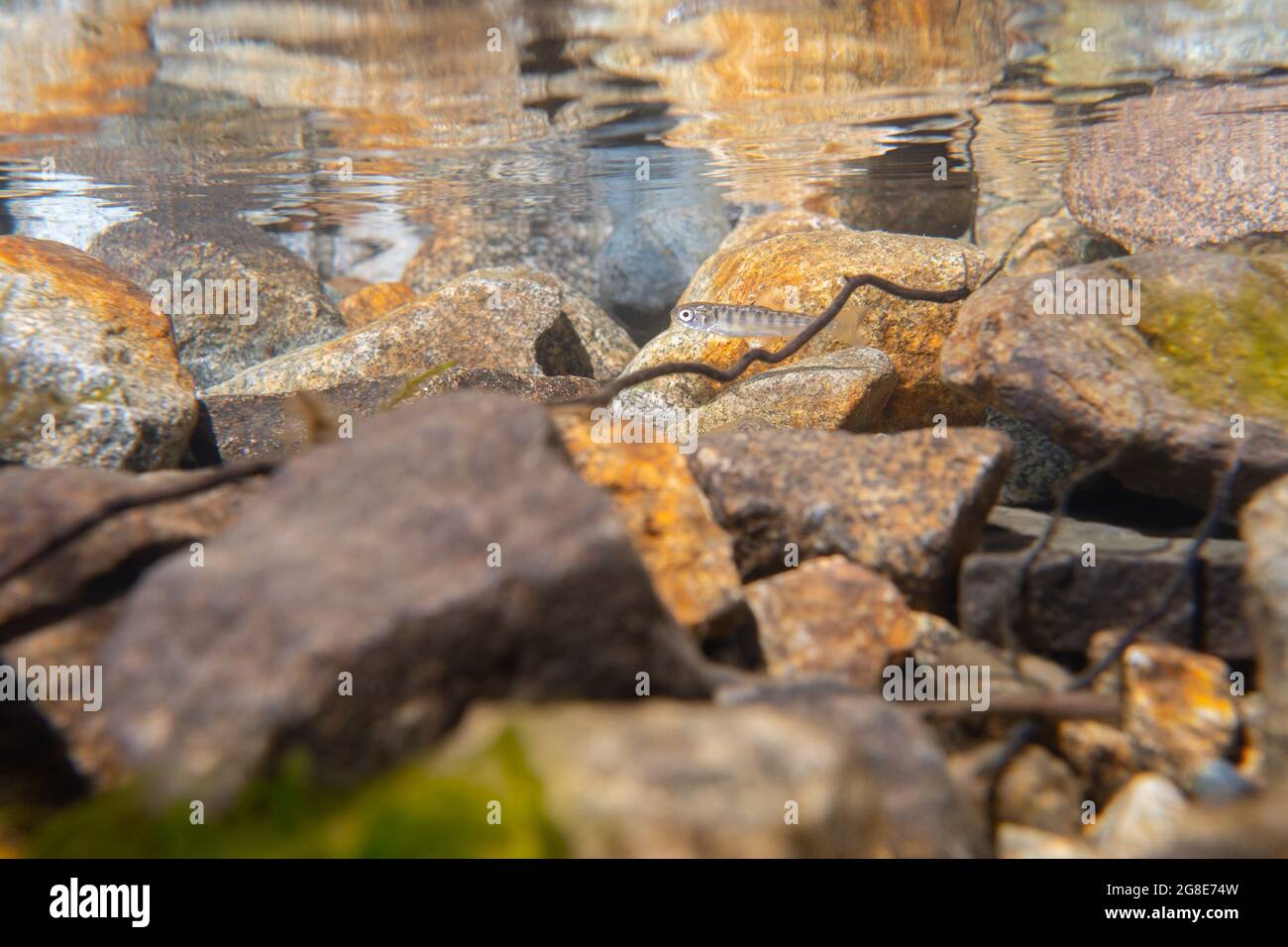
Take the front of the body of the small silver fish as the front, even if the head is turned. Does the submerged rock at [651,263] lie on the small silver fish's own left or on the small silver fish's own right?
on the small silver fish's own right

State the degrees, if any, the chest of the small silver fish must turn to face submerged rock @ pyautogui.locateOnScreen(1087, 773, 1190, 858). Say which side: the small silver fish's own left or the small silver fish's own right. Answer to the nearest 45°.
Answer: approximately 90° to the small silver fish's own left

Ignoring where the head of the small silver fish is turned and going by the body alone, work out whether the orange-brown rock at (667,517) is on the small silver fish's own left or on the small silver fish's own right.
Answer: on the small silver fish's own left

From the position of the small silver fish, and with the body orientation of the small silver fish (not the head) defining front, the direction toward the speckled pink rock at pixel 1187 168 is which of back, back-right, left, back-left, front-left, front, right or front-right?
back-right

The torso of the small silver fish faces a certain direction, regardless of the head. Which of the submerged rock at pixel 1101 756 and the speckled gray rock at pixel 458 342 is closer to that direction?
the speckled gray rock

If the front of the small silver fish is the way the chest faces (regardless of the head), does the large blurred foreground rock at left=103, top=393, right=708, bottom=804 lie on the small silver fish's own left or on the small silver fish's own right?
on the small silver fish's own left

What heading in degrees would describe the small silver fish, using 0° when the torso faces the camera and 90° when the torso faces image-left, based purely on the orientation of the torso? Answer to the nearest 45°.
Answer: approximately 90°

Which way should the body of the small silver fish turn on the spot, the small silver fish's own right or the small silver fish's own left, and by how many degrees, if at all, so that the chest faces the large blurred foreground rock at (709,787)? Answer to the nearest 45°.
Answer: approximately 90° to the small silver fish's own left

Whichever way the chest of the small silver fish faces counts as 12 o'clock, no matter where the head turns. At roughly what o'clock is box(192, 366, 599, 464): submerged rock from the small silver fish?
The submerged rock is roughly at 11 o'clock from the small silver fish.

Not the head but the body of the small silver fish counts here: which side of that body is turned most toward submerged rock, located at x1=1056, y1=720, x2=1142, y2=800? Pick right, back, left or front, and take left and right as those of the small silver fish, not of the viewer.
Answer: left

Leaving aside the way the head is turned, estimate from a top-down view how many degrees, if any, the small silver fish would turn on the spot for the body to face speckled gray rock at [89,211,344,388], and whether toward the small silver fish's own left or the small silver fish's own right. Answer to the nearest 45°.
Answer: approximately 45° to the small silver fish's own right
